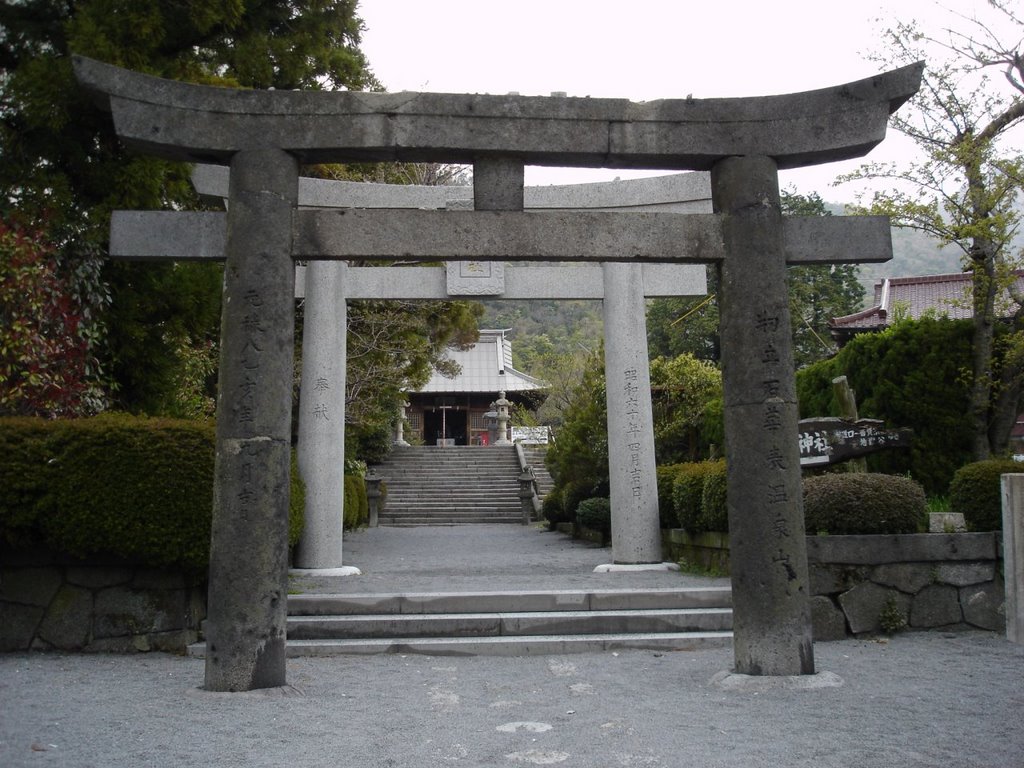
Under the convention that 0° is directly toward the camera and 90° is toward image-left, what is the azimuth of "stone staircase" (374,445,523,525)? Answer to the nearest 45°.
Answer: approximately 0°

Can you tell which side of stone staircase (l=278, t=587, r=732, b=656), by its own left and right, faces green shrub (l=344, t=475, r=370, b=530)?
back

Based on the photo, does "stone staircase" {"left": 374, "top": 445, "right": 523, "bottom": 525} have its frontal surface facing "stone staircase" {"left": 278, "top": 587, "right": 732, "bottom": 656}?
yes

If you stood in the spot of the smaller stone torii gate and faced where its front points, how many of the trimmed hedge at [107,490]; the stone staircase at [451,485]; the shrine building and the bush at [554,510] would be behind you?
3

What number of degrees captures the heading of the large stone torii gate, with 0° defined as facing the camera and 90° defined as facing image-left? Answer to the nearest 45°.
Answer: approximately 0°

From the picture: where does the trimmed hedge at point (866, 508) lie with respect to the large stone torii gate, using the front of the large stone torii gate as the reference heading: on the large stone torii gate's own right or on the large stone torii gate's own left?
on the large stone torii gate's own left

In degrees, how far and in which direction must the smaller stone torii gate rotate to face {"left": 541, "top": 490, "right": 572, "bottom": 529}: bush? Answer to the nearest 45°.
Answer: approximately 180°
